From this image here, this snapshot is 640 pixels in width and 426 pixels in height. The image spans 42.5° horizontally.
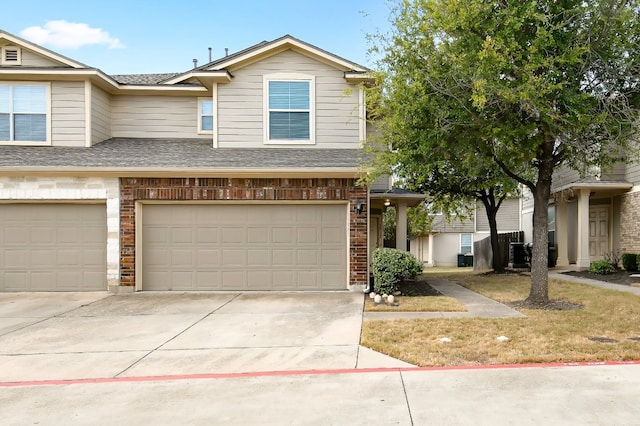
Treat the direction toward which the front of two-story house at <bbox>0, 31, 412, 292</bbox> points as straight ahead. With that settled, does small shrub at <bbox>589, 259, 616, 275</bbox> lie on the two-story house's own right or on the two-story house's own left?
on the two-story house's own left

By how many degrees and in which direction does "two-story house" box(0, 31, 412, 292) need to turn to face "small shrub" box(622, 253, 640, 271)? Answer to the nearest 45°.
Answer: approximately 90° to its left

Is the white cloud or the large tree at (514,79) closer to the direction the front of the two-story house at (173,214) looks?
the large tree

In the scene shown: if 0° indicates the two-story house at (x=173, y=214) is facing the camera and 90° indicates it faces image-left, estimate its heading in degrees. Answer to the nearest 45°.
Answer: approximately 0°

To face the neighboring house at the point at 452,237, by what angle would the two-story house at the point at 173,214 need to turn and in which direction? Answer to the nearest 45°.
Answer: approximately 135° to its left

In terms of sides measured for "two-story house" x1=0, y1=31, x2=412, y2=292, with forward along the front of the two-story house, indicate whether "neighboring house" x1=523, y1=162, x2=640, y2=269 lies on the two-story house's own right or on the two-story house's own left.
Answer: on the two-story house's own left

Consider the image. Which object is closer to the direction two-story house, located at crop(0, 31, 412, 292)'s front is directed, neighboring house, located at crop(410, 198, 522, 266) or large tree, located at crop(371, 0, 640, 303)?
the large tree

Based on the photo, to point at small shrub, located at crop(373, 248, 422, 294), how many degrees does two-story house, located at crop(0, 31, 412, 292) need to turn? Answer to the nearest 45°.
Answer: approximately 45° to its left

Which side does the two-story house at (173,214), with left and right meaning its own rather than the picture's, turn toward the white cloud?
back

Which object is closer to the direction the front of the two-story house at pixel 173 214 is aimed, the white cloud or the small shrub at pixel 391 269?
the small shrub
